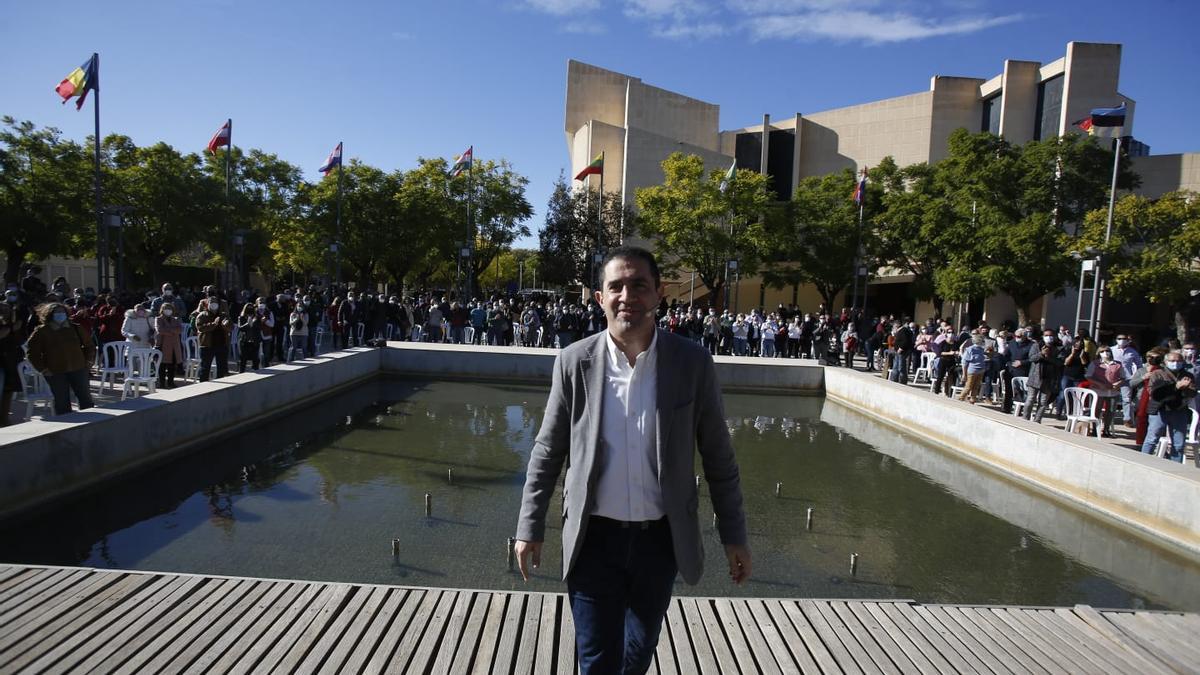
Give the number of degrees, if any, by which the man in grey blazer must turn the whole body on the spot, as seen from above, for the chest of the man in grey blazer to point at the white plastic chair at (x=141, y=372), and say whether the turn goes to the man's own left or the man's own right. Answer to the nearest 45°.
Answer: approximately 135° to the man's own right

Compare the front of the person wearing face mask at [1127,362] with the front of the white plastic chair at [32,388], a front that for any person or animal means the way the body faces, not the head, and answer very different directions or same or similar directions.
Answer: very different directions

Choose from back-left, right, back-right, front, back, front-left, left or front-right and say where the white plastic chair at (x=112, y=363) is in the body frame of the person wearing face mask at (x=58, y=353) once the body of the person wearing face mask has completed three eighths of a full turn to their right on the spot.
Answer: right

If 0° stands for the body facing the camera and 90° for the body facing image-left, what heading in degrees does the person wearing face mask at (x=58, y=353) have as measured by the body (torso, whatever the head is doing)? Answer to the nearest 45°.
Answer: approximately 315°

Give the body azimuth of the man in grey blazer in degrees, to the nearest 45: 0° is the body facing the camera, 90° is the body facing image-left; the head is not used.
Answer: approximately 0°

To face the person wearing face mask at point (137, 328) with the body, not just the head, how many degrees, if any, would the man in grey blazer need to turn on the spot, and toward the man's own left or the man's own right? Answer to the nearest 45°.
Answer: approximately 135° to the man's own right

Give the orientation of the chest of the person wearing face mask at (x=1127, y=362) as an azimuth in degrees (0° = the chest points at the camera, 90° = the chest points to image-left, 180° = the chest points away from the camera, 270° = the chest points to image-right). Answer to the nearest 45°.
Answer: approximately 45°

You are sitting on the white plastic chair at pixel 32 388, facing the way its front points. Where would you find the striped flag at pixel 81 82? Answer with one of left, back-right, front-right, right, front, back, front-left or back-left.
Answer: back-left

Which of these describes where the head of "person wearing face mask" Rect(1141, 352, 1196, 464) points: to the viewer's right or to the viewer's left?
to the viewer's left

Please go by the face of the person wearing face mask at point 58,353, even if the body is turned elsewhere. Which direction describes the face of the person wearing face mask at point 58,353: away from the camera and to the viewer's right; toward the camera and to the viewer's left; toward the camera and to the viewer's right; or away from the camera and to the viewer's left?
toward the camera and to the viewer's right
